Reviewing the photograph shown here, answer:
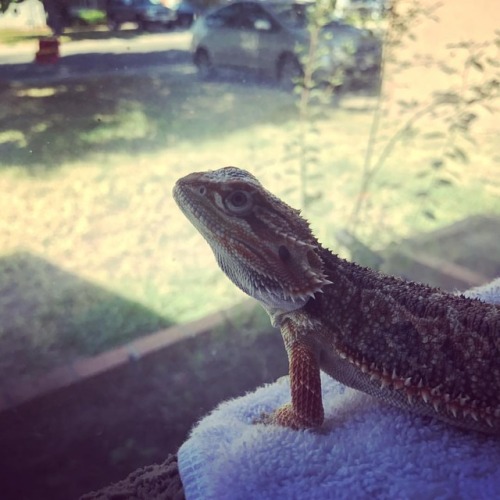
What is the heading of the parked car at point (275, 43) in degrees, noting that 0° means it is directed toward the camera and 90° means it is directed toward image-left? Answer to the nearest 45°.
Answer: approximately 315°

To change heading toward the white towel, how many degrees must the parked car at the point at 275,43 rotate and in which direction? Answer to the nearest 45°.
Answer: approximately 45° to its right
